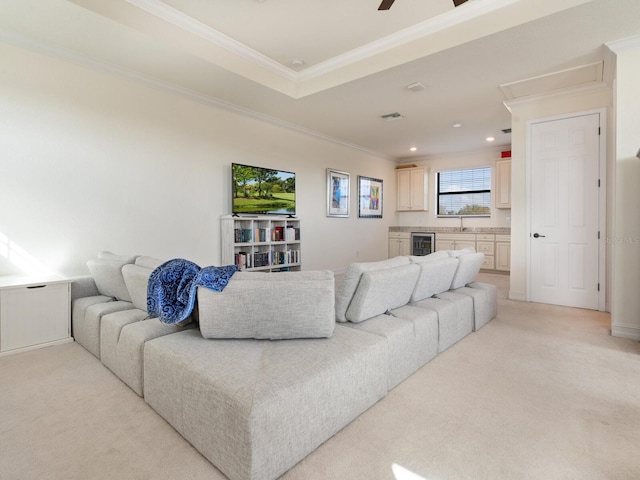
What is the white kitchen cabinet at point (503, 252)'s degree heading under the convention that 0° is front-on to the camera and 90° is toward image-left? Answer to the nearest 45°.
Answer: approximately 0°

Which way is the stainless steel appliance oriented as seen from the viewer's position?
toward the camera

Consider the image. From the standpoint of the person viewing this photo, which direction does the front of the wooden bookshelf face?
facing the viewer and to the right of the viewer

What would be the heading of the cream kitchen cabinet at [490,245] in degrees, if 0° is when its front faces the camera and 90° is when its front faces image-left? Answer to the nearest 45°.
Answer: approximately 0°

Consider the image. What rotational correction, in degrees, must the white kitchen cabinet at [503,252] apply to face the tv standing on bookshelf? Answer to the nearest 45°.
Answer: approximately 45° to its right

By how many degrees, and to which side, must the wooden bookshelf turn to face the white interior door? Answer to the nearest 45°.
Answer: approximately 45° to its left

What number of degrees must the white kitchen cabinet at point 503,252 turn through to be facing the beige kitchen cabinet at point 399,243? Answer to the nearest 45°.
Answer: approximately 90° to its right

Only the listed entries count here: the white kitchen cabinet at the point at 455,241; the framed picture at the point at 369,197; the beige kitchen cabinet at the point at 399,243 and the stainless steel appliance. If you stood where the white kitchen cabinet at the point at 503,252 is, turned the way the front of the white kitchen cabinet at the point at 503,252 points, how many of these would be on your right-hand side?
4

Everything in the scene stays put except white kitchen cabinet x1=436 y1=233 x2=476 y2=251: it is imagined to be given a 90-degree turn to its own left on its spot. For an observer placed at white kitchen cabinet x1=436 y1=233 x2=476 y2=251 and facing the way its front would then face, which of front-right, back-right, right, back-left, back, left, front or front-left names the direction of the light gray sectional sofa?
right

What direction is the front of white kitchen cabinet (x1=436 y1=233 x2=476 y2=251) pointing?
toward the camera

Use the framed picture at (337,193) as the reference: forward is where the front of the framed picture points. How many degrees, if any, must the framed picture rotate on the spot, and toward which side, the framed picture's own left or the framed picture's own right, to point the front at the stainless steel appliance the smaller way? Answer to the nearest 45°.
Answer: approximately 90° to the framed picture's own left

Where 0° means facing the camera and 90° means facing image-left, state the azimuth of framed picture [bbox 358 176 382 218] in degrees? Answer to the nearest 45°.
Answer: approximately 315°

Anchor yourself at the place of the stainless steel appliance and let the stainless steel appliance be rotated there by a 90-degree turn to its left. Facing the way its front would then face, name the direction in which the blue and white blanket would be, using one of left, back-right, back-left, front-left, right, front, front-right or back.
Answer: right
